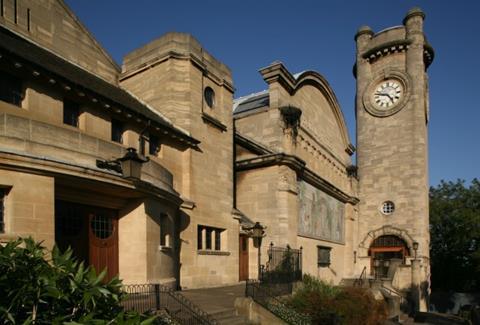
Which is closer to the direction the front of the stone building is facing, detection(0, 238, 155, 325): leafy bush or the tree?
the leafy bush

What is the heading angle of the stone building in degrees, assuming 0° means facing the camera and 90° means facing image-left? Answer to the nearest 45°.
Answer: approximately 315°

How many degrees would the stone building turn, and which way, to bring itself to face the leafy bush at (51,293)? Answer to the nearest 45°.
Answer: approximately 45° to its right

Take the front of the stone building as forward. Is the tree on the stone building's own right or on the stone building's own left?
on the stone building's own left
